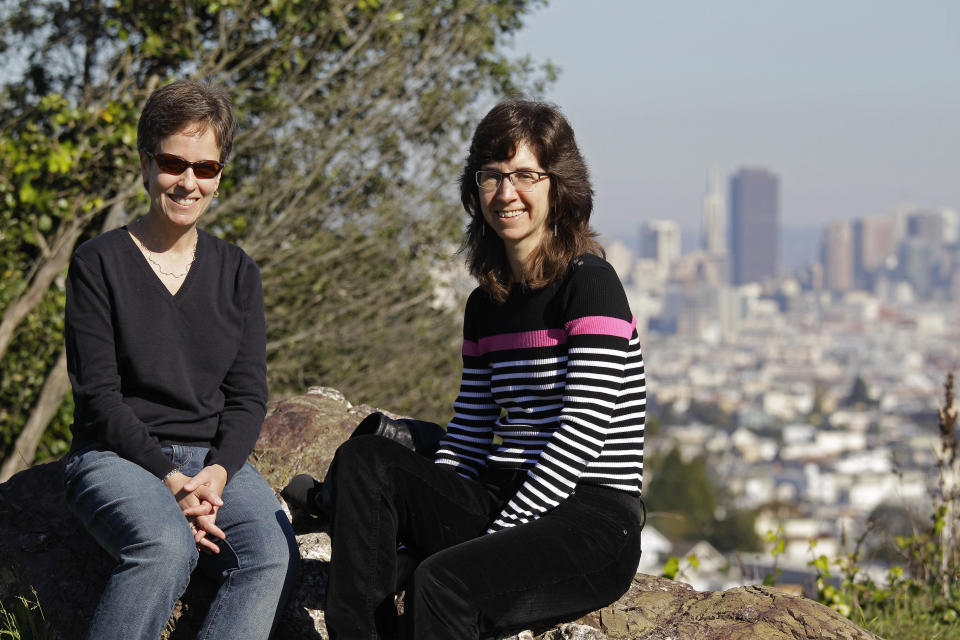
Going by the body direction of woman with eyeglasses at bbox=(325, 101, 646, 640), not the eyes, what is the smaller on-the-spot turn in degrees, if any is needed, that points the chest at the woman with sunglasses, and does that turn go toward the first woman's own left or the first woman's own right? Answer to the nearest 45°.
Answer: approximately 45° to the first woman's own right

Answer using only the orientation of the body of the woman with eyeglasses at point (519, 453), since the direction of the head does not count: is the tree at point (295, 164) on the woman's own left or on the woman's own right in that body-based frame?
on the woman's own right

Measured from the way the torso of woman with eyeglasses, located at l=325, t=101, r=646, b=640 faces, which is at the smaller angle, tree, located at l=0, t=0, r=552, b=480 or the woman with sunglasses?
the woman with sunglasses

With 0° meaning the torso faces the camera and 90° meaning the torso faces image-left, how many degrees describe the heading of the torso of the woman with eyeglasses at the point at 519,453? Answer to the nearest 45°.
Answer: approximately 45°
